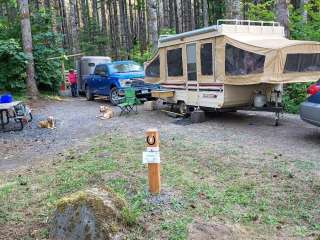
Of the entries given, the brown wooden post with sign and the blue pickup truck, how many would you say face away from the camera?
0

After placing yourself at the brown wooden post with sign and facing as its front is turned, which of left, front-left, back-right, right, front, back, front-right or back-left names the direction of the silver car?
back-left

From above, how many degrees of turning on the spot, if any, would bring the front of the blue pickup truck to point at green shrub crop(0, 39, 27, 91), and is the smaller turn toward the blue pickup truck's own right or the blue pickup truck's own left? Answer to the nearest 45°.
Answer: approximately 180°

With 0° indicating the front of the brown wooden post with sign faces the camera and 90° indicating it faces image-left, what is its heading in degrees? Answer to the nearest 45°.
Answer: approximately 0°

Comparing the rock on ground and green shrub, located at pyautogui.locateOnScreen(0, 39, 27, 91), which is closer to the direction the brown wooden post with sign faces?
the rock on ground

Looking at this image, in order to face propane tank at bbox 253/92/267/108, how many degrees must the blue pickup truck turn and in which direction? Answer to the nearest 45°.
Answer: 0° — it already faces it

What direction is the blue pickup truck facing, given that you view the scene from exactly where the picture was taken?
facing the viewer and to the right of the viewer
